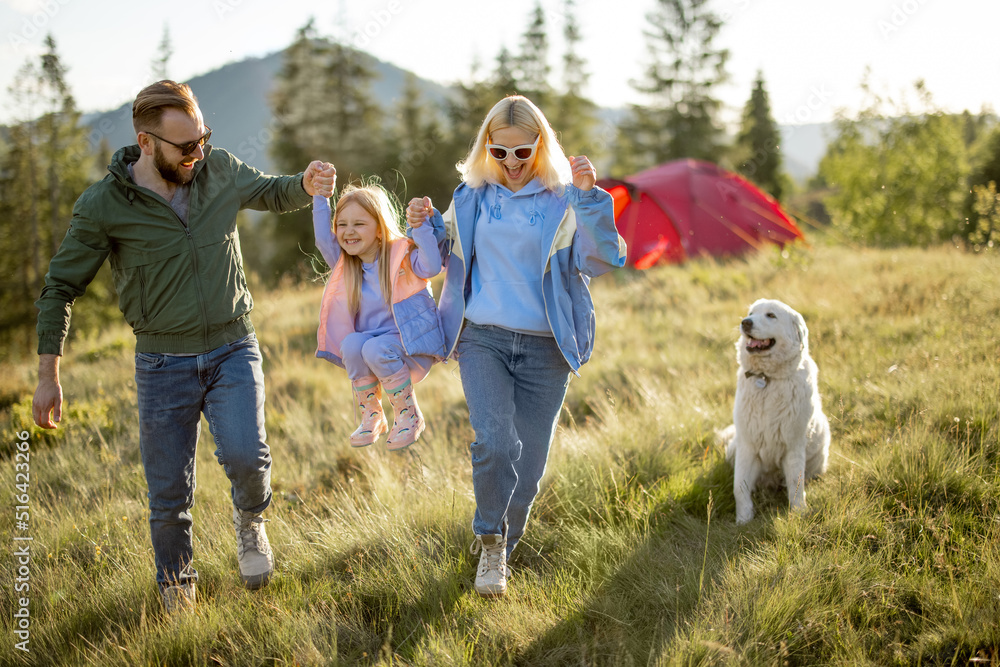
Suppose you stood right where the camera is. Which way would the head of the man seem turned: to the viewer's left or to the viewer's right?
to the viewer's right

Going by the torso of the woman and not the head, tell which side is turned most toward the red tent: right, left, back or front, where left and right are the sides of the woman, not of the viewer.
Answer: back

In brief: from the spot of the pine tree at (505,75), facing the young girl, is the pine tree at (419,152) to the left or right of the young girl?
right

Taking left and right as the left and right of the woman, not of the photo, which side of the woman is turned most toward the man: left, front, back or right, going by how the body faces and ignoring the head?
right

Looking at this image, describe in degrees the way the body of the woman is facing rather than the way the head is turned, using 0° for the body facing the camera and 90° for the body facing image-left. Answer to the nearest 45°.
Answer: approximately 0°

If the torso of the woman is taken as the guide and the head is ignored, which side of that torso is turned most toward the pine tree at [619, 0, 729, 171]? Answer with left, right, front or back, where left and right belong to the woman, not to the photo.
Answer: back

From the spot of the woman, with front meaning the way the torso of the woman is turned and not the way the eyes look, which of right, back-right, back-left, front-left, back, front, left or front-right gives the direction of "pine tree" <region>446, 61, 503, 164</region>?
back

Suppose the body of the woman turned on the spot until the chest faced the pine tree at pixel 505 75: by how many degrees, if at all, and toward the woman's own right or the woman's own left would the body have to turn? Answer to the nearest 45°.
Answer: approximately 180°

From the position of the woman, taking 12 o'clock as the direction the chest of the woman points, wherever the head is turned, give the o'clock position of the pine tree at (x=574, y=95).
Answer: The pine tree is roughly at 6 o'clock from the woman.
